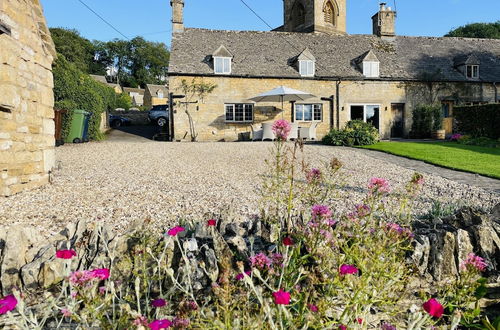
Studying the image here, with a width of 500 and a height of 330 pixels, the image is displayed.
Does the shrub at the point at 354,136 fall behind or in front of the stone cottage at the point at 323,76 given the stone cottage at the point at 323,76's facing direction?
in front

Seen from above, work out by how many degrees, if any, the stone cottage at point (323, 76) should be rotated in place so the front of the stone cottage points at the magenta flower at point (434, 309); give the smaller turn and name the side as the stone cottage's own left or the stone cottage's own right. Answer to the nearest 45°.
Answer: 0° — it already faces it

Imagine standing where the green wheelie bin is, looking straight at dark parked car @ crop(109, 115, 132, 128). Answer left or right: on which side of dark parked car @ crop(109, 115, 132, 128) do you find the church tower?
right

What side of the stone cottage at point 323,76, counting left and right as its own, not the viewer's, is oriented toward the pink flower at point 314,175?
front

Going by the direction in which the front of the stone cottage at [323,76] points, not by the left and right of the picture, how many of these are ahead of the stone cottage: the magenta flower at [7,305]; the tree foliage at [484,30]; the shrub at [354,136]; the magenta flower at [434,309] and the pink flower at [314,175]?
4

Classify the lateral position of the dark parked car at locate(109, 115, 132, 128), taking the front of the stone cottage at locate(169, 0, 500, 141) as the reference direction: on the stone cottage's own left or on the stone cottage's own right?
on the stone cottage's own right

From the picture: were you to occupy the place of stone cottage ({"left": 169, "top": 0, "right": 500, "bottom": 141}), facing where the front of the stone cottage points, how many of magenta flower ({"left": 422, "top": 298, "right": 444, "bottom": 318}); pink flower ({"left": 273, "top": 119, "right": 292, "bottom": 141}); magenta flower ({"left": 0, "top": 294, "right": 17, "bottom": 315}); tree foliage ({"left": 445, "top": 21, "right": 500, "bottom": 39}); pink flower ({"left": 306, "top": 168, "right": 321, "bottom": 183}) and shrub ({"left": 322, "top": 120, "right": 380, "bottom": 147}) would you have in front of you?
5

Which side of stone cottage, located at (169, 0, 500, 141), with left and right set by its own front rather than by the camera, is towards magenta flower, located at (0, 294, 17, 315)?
front

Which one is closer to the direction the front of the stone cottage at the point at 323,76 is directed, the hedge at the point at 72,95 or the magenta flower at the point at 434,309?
the magenta flower

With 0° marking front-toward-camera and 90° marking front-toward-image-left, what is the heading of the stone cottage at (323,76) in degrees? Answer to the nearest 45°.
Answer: approximately 0°

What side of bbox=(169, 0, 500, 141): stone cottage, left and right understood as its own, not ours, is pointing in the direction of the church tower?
back

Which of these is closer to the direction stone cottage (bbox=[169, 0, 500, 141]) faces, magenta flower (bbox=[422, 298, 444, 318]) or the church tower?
the magenta flower
